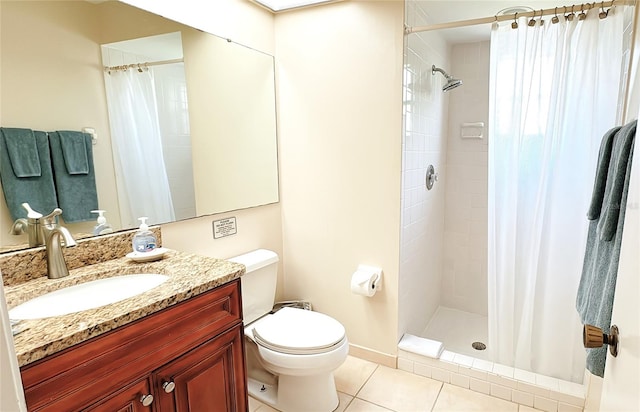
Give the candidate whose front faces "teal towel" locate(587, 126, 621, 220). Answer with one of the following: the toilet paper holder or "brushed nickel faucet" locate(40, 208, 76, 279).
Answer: the brushed nickel faucet

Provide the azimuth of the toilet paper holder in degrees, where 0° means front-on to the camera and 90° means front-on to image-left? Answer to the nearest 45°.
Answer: approximately 45°

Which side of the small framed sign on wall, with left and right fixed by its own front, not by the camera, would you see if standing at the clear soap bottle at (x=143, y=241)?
right

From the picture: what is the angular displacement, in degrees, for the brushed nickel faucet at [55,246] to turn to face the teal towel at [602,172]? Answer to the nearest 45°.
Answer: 0° — it already faces it

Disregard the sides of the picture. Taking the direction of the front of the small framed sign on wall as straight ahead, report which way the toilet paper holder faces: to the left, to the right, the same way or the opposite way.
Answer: to the right
